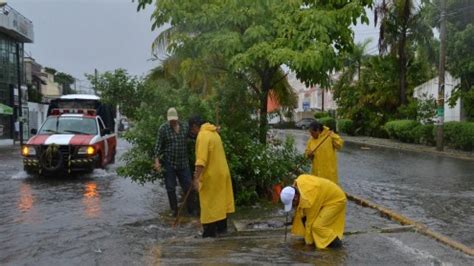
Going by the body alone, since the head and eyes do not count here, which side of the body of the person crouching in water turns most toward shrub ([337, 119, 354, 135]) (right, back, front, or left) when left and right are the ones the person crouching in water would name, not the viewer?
right

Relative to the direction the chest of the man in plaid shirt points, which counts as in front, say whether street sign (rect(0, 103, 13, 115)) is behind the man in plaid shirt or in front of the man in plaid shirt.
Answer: behind

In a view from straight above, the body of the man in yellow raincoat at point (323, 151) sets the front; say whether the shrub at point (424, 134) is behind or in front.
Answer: behind

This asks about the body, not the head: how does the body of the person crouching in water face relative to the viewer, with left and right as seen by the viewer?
facing to the left of the viewer

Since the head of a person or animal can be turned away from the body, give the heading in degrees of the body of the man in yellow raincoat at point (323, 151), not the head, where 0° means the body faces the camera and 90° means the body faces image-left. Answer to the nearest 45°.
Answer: approximately 45°

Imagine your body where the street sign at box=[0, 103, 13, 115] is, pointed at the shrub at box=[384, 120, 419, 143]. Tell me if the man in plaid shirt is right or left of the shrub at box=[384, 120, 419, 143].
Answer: right

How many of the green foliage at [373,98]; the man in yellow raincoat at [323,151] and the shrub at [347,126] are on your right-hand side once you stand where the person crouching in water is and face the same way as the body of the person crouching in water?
3
